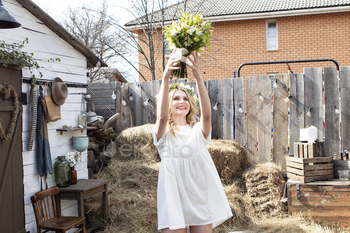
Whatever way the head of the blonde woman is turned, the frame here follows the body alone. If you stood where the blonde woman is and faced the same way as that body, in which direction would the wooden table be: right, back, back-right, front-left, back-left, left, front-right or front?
back-right

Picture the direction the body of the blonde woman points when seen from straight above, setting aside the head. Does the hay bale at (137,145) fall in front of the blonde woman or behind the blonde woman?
behind

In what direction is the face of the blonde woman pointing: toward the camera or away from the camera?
toward the camera

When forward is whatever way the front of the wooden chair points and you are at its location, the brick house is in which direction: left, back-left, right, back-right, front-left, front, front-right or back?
left

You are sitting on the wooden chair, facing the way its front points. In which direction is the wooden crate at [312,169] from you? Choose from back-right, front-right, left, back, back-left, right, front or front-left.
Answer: front-left

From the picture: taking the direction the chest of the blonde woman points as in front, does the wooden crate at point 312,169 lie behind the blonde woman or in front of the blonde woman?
behind

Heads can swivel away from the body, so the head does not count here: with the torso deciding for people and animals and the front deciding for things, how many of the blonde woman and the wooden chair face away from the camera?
0

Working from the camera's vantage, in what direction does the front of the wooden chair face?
facing the viewer and to the right of the viewer

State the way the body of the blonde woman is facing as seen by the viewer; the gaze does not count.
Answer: toward the camera

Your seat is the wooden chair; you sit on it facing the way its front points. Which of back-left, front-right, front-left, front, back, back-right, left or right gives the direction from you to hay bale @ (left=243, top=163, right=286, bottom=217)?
front-left

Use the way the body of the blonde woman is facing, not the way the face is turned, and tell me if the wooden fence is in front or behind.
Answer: behind

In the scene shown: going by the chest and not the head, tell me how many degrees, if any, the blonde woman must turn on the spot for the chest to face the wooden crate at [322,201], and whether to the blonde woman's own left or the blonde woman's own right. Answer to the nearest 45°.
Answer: approximately 135° to the blonde woman's own left

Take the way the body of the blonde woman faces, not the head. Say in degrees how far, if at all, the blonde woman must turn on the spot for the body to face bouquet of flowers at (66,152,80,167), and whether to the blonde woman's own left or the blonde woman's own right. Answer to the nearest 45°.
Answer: approximately 135° to the blonde woman's own right

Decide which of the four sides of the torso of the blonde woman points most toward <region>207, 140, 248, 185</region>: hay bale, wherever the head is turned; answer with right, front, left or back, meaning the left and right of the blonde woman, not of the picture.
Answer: back
